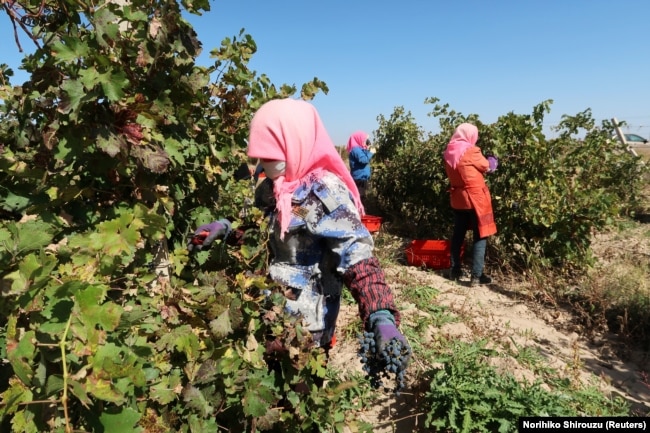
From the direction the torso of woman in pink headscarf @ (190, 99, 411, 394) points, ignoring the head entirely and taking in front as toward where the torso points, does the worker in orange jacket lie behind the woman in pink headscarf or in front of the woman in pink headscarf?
behind

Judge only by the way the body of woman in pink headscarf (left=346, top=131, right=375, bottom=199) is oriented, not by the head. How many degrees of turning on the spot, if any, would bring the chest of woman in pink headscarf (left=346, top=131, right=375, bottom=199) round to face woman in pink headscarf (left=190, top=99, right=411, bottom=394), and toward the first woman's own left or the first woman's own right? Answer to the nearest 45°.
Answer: approximately 90° to the first woman's own right

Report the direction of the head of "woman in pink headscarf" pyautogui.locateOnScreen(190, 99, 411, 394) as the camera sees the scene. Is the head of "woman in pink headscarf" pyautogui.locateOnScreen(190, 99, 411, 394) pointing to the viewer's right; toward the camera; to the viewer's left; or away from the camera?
to the viewer's left

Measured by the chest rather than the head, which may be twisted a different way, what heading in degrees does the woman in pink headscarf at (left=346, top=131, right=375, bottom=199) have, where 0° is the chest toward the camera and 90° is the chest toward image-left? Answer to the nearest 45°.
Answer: approximately 270°

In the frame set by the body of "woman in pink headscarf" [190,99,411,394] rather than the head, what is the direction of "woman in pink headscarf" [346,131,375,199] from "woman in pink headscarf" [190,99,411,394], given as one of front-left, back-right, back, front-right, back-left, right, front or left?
back-right

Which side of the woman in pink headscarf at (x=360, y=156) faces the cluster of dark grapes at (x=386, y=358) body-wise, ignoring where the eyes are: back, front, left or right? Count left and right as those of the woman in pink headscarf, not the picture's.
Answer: right

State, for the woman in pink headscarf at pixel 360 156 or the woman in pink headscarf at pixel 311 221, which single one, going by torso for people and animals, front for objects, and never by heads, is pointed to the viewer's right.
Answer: the woman in pink headscarf at pixel 360 156

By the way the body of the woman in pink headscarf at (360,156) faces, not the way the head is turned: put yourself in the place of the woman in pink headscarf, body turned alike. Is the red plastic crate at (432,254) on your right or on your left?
on your right
